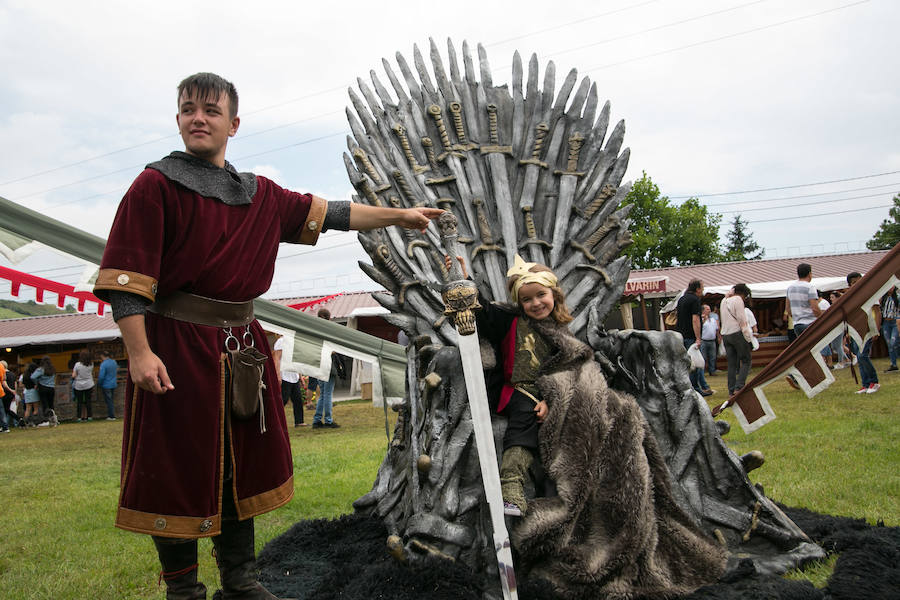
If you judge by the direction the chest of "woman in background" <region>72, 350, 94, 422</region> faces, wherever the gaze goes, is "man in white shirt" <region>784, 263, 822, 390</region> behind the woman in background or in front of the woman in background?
behind
